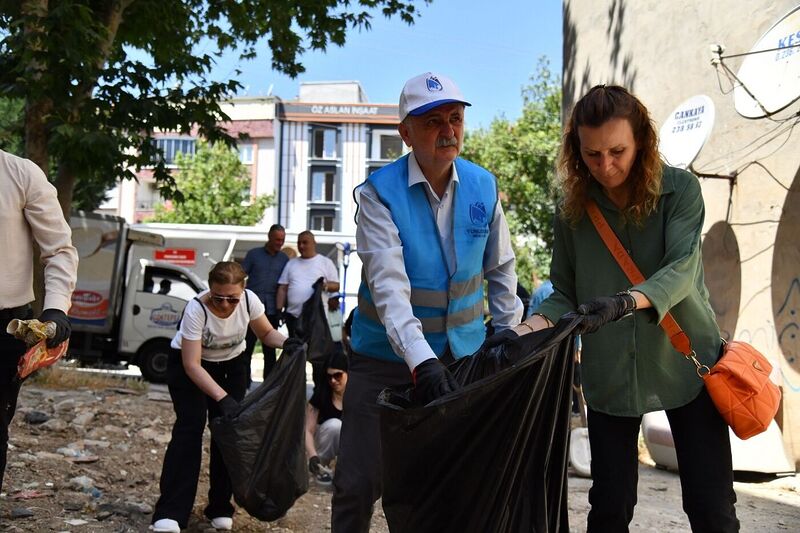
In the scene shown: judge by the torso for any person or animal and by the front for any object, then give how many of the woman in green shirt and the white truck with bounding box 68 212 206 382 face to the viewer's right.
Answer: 1

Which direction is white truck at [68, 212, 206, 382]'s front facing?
to the viewer's right

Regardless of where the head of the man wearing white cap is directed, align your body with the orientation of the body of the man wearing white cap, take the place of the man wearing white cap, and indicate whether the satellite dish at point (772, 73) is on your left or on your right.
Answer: on your left

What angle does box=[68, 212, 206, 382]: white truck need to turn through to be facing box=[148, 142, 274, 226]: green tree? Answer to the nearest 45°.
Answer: approximately 90° to its left

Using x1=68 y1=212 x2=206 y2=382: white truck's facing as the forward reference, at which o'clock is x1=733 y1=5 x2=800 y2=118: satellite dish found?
The satellite dish is roughly at 2 o'clock from the white truck.

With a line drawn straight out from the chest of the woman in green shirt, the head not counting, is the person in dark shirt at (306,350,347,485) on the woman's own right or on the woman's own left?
on the woman's own right

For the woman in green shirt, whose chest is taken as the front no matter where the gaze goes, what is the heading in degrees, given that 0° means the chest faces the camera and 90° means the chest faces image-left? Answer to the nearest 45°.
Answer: approximately 45°
